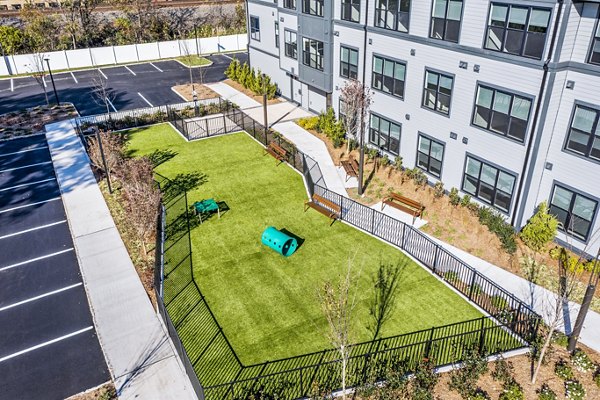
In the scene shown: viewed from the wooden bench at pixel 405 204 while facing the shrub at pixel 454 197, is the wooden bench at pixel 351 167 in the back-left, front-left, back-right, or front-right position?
back-left

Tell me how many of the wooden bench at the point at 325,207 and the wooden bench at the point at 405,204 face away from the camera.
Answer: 0

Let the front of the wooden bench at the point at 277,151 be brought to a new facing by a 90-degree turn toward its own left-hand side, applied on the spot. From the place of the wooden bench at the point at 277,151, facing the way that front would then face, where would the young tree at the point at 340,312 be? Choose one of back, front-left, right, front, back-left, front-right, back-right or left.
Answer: front-right

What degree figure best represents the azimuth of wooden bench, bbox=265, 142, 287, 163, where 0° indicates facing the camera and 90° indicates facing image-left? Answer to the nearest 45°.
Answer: approximately 45°

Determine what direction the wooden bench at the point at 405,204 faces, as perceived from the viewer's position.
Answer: facing the viewer and to the left of the viewer

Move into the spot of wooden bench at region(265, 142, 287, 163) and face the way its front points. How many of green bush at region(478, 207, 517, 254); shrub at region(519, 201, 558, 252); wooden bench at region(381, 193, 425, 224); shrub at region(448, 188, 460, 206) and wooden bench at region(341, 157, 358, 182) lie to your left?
5

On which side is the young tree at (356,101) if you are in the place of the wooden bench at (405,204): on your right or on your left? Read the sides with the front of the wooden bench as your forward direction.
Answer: on your right

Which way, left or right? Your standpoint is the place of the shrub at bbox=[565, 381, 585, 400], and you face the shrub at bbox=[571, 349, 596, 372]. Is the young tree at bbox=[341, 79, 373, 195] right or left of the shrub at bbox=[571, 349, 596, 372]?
left

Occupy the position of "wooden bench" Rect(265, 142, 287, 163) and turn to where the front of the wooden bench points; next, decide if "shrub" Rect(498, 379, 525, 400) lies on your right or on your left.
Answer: on your left

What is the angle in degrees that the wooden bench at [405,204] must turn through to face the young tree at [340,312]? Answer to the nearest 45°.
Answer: approximately 45° to its left

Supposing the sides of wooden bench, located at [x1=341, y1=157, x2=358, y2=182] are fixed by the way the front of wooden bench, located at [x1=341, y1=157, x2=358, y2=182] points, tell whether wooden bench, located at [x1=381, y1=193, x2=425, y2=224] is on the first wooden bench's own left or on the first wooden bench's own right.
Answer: on the first wooden bench's own left

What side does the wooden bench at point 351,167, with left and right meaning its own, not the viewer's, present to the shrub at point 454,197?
left

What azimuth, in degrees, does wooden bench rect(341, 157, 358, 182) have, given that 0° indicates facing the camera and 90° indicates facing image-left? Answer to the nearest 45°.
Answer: approximately 45°

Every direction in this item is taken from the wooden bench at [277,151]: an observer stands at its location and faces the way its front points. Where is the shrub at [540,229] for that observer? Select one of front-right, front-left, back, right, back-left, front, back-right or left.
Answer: left
